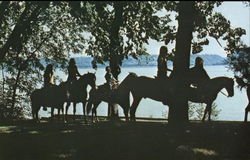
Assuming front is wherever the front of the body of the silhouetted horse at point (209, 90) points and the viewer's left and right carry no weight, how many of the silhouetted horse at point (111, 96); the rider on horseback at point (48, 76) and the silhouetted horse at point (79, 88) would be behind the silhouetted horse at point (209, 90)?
3

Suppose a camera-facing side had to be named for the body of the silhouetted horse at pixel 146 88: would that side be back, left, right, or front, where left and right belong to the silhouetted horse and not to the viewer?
right

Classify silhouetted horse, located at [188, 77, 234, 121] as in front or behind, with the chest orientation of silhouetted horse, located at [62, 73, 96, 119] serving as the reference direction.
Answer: in front

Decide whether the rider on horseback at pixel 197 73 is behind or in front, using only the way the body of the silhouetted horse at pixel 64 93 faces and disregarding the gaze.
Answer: in front

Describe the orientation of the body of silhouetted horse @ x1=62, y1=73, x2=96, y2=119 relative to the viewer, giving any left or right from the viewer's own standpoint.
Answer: facing to the right of the viewer

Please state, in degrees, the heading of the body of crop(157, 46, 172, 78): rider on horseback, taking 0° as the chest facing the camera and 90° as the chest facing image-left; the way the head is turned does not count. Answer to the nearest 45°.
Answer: approximately 270°

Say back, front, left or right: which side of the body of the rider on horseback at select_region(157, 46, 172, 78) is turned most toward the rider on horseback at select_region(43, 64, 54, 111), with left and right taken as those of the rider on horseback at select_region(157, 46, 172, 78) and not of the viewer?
back

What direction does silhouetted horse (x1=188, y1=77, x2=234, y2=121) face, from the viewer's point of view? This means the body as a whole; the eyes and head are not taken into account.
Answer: to the viewer's right
